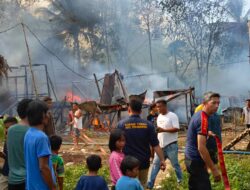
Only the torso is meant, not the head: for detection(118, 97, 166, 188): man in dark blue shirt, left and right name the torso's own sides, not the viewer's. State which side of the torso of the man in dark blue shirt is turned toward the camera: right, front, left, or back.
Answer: back

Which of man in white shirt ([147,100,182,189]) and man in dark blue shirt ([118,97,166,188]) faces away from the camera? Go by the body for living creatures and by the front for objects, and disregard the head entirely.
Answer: the man in dark blue shirt

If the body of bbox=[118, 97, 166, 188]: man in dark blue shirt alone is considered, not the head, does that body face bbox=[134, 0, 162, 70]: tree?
yes

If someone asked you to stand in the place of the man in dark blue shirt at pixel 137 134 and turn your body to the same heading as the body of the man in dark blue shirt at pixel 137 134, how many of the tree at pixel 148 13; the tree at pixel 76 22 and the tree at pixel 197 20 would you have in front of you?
3
